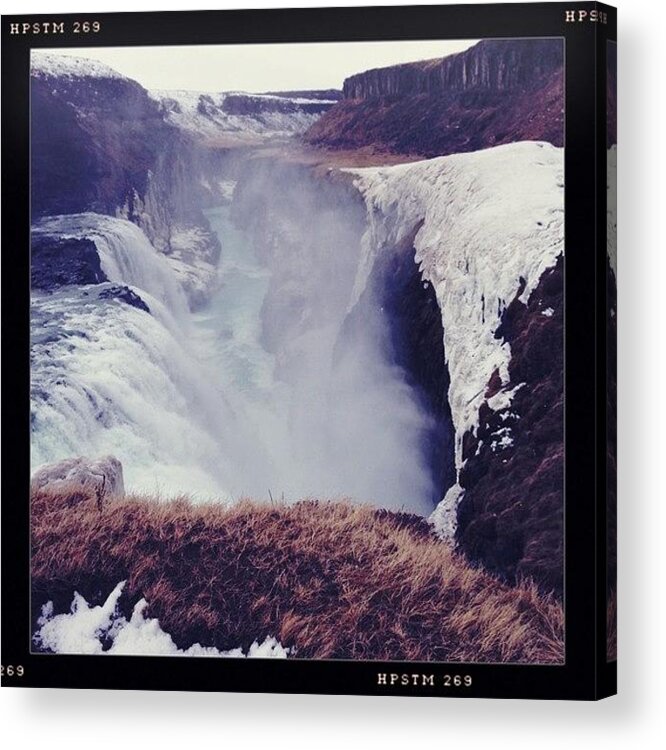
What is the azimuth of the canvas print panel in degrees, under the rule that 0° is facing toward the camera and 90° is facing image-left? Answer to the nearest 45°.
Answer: approximately 0°
